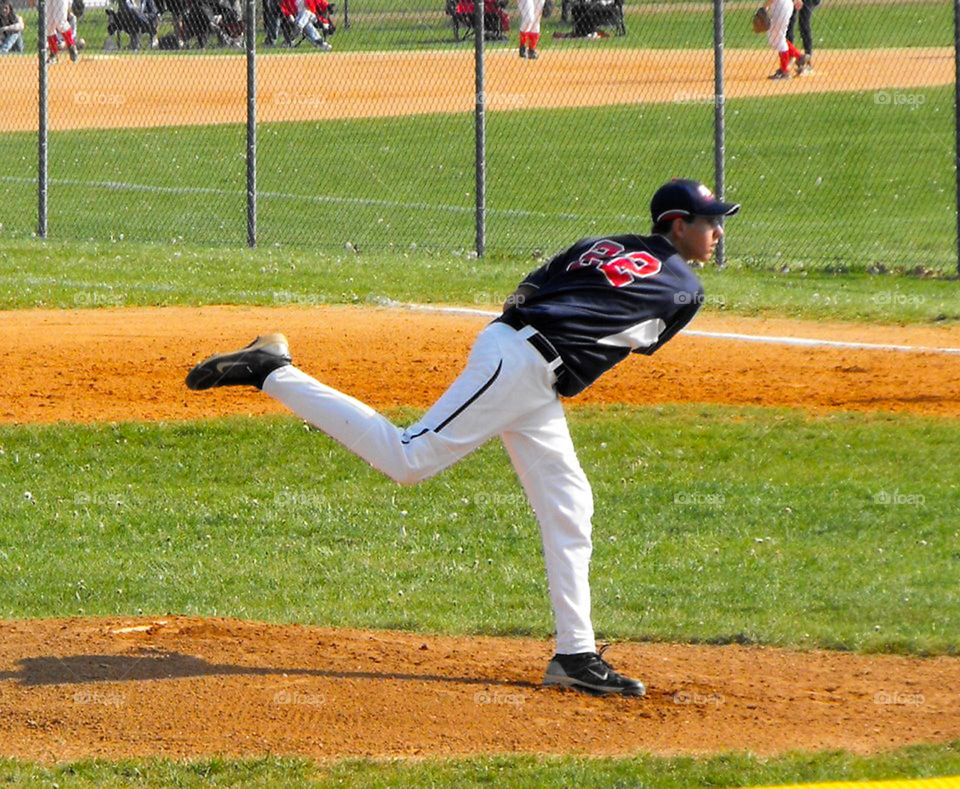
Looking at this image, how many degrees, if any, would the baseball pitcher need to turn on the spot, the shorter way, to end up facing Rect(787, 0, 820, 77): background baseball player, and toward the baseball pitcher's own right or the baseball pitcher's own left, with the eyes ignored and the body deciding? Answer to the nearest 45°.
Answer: approximately 90° to the baseball pitcher's own left

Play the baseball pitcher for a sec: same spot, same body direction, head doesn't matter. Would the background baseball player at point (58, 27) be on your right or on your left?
on your left

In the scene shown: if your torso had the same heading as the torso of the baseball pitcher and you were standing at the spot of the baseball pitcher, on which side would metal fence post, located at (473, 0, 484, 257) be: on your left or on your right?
on your left

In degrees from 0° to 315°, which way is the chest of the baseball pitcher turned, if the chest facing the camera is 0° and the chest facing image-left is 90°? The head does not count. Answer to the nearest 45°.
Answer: approximately 270°

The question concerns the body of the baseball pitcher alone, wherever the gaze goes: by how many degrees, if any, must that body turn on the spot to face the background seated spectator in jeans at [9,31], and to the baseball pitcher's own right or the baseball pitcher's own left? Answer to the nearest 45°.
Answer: approximately 90° to the baseball pitcher's own left

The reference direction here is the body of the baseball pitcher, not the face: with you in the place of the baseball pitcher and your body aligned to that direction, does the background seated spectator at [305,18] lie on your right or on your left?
on your left

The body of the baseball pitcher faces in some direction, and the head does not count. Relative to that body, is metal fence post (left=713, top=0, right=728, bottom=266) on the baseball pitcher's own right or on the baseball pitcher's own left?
on the baseball pitcher's own left

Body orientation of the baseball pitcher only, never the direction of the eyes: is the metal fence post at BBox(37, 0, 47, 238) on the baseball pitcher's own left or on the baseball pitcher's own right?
on the baseball pitcher's own left

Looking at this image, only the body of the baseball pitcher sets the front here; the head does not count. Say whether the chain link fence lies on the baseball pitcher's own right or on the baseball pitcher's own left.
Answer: on the baseball pitcher's own left
